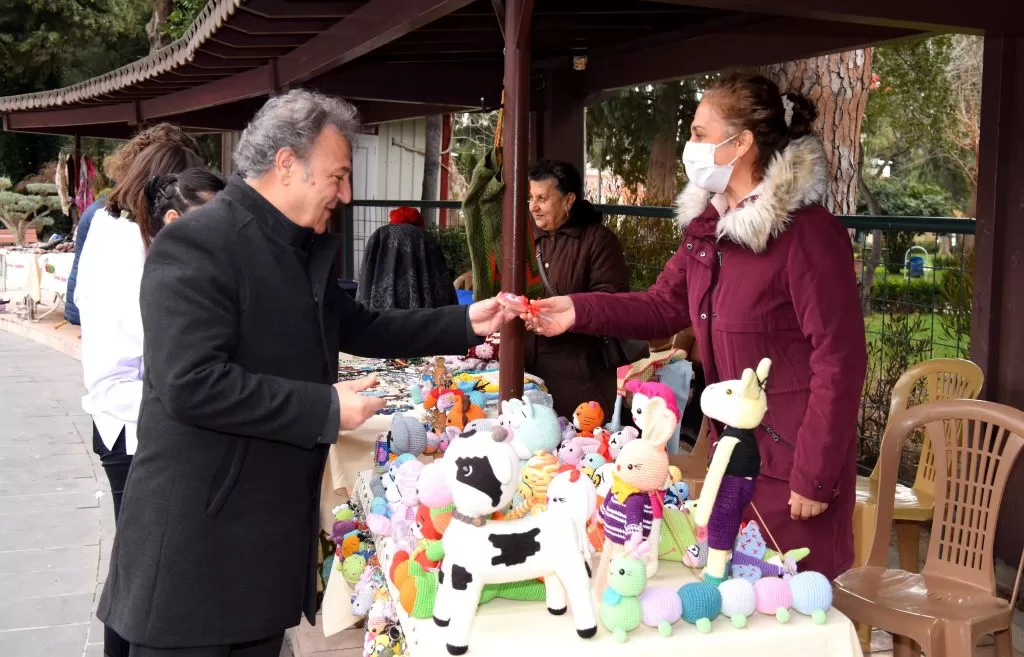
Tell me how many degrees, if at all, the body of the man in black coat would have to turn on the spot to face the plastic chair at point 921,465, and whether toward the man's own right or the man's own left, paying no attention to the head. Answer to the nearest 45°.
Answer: approximately 45° to the man's own left

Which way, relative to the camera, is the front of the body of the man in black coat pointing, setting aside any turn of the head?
to the viewer's right

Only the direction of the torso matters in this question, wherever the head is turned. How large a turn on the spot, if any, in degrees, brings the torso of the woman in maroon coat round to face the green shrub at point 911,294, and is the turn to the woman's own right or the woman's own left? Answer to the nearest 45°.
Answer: approximately 135° to the woman's own right

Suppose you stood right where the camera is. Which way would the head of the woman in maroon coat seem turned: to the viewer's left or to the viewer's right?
to the viewer's left

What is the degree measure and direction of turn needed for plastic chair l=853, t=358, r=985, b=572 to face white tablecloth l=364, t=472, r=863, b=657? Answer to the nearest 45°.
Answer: approximately 45° to its left

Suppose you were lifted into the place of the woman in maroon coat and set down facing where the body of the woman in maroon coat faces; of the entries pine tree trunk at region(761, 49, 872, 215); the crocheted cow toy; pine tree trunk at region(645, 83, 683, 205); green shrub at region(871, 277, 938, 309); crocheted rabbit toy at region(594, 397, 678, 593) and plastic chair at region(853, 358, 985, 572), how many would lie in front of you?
2

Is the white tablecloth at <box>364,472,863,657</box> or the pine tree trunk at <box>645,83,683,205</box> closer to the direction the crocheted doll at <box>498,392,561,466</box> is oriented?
the white tablecloth

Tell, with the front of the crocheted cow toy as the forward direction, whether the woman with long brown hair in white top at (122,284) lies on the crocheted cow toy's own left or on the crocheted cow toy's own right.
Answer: on the crocheted cow toy's own right

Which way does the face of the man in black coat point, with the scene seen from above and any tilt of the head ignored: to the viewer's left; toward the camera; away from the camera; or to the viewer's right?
to the viewer's right

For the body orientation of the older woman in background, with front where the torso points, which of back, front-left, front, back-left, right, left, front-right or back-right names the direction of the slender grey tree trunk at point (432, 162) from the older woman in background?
back-right

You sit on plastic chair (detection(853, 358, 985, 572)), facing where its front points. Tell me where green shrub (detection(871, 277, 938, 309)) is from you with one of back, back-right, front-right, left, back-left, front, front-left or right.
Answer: back-right

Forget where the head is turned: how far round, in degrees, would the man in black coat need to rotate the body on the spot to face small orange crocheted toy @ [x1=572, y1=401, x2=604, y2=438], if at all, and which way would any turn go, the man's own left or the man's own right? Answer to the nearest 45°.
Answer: approximately 45° to the man's own left

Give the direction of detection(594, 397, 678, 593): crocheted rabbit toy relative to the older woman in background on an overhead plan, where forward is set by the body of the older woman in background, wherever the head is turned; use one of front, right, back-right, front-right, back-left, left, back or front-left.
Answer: front-left

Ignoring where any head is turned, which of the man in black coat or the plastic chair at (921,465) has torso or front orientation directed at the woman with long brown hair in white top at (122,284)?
the plastic chair
